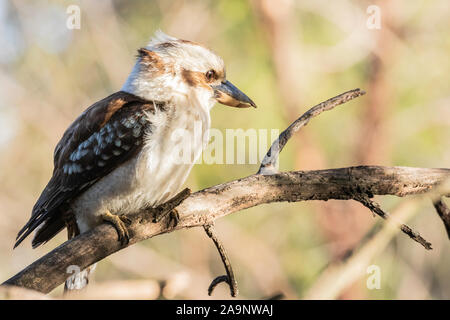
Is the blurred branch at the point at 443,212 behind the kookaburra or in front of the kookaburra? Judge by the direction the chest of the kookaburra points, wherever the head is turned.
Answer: in front

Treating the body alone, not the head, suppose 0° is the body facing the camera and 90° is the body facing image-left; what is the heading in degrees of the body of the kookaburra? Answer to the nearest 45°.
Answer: approximately 270°
